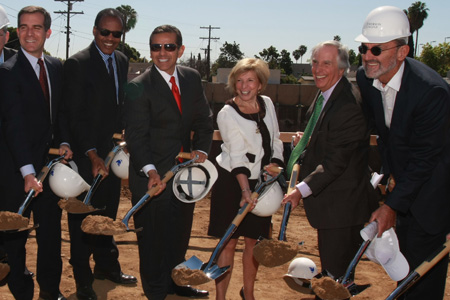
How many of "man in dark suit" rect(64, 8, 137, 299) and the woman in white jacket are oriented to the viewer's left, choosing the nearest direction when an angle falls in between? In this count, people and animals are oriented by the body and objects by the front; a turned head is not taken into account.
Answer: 0

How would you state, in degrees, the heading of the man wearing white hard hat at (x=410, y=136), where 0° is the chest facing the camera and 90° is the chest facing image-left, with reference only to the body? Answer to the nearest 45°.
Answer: approximately 45°

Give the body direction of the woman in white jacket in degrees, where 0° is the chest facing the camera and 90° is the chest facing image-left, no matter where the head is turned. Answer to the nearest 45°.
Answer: approximately 315°

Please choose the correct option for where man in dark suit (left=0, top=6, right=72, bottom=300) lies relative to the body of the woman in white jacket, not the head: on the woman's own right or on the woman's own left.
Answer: on the woman's own right

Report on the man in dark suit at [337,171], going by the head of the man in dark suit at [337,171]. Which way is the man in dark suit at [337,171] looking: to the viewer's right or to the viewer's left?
to the viewer's left

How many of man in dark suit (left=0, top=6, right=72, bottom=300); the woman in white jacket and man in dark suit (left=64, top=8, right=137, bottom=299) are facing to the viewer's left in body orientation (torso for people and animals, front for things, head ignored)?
0

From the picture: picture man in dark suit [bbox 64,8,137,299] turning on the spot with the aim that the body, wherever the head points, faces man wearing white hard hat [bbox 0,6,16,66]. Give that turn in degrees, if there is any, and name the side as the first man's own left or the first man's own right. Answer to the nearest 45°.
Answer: approximately 90° to the first man's own right

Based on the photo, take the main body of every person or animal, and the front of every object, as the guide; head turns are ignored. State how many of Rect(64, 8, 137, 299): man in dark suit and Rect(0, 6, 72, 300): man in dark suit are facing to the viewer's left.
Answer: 0

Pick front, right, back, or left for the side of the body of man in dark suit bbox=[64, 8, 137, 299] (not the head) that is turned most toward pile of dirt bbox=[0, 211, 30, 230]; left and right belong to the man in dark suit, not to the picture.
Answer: right

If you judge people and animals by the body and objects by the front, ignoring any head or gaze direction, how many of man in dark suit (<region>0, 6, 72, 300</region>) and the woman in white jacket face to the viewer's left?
0

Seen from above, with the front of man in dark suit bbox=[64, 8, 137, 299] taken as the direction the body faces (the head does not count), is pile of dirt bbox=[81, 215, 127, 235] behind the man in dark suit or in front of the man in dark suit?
in front

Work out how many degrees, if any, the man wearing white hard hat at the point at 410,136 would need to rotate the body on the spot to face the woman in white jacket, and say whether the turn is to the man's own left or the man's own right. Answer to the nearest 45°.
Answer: approximately 90° to the man's own right

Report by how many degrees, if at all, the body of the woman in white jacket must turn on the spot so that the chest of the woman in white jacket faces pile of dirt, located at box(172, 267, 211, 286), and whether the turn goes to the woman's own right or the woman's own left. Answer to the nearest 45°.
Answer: approximately 45° to the woman's own right
